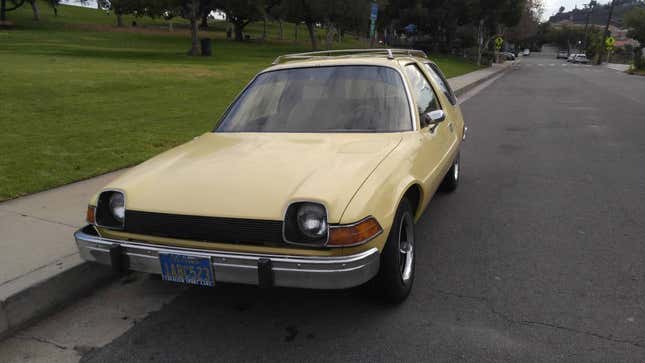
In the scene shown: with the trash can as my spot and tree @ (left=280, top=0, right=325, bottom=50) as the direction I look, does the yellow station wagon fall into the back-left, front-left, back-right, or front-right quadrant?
back-right

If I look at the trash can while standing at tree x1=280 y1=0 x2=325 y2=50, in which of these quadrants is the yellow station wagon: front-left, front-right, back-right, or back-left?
front-left

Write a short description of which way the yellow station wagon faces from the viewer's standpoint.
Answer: facing the viewer and to the left of the viewer

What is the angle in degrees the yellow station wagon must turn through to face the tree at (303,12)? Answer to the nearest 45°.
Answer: approximately 135° to its right

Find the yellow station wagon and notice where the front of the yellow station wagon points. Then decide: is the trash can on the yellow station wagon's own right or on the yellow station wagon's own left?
on the yellow station wagon's own right

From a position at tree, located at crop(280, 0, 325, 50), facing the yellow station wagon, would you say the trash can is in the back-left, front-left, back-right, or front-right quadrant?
front-right

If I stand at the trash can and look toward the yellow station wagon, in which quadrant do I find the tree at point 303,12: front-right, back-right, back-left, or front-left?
back-left
